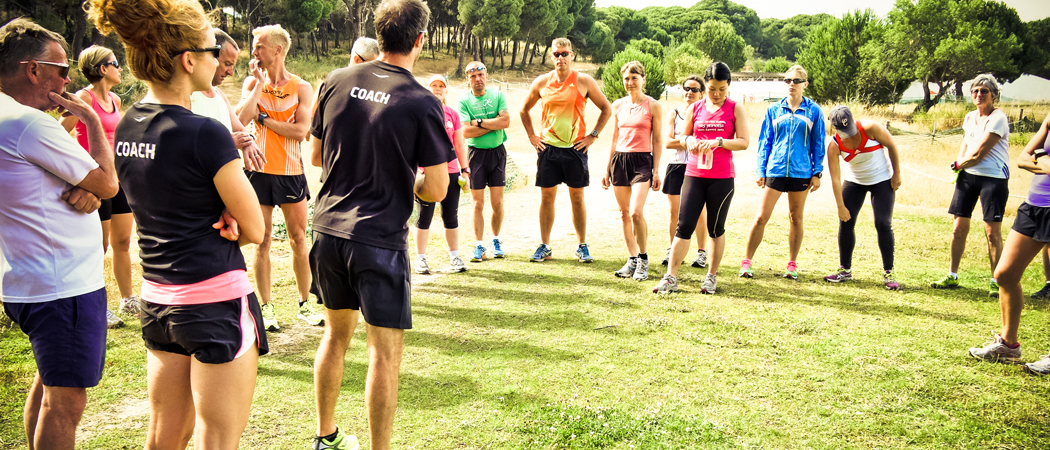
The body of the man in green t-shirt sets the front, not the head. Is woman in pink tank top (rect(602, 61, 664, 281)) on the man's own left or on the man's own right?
on the man's own left

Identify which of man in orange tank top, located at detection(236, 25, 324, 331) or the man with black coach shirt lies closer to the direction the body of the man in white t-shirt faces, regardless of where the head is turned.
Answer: the man with black coach shirt

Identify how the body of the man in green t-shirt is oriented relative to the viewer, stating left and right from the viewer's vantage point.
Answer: facing the viewer

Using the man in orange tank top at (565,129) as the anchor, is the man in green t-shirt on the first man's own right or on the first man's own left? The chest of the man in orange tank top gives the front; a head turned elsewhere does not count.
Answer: on the first man's own right

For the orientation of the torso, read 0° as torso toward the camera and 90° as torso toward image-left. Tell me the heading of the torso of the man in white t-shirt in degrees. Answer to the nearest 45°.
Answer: approximately 270°

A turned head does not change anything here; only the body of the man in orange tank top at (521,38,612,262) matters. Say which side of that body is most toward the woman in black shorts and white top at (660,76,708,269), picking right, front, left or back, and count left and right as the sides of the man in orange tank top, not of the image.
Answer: left

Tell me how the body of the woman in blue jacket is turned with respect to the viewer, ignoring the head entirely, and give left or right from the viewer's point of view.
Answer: facing the viewer

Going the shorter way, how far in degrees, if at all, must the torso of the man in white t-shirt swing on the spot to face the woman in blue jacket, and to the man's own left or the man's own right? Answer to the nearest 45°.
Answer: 0° — they already face them

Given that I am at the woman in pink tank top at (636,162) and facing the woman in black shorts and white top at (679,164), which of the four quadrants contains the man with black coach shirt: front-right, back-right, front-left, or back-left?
back-right

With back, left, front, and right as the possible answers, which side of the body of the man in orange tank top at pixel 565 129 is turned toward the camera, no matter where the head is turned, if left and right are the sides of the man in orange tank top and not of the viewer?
front

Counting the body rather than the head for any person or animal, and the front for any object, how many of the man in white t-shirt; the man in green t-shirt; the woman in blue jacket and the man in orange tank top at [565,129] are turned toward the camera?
3

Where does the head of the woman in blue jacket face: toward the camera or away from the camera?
toward the camera

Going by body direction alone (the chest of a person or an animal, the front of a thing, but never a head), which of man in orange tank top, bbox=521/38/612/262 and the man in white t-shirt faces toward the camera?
the man in orange tank top

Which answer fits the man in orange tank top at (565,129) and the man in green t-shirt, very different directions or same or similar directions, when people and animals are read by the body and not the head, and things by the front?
same or similar directions

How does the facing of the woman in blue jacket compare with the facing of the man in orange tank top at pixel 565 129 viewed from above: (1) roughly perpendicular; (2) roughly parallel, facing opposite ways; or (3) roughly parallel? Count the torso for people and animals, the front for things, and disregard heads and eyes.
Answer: roughly parallel

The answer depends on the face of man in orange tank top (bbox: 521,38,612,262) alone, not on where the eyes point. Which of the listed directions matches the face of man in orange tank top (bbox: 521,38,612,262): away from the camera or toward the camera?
toward the camera

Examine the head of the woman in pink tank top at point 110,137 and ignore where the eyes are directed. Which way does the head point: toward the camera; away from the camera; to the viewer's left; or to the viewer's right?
to the viewer's right
